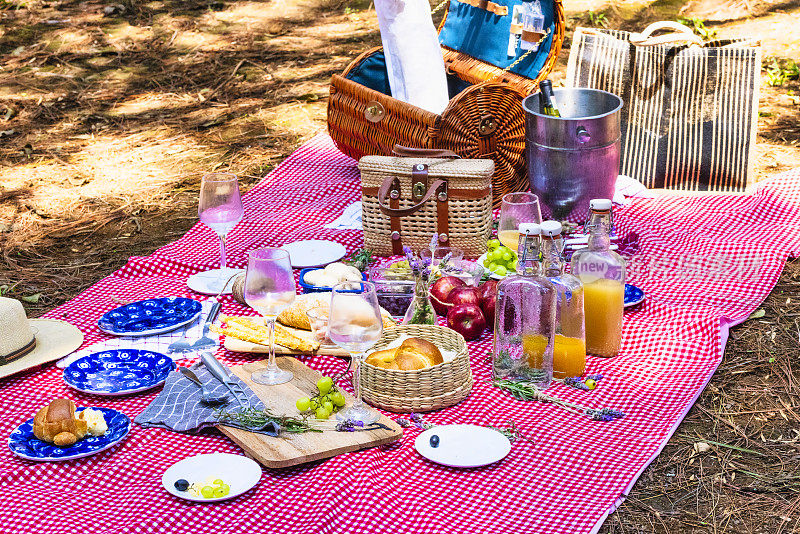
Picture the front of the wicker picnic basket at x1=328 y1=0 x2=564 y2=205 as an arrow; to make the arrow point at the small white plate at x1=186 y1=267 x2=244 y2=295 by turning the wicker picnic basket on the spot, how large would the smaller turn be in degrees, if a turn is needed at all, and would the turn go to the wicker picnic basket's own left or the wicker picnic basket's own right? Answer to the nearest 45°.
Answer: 0° — it already faces it

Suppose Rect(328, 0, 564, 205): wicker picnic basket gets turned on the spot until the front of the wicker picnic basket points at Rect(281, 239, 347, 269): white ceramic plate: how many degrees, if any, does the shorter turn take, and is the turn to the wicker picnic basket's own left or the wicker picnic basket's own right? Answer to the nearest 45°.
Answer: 0° — it already faces it

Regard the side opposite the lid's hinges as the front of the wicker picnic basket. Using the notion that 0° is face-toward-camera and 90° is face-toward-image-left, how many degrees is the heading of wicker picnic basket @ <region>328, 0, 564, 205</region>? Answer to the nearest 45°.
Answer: approximately 45°

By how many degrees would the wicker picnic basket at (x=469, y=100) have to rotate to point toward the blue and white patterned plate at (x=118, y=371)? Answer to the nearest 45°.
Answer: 0° — it already faces it

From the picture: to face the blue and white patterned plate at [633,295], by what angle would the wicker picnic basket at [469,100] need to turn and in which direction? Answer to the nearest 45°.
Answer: approximately 45° to its left

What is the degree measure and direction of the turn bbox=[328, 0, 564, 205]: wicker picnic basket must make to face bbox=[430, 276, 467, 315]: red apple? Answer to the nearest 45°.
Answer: approximately 45° to its left
